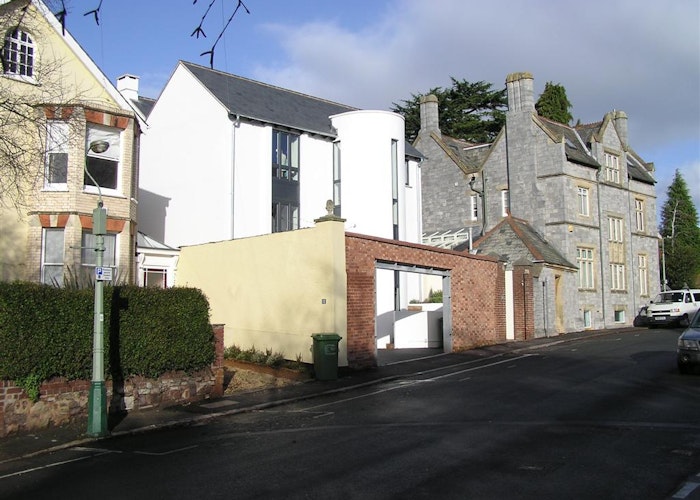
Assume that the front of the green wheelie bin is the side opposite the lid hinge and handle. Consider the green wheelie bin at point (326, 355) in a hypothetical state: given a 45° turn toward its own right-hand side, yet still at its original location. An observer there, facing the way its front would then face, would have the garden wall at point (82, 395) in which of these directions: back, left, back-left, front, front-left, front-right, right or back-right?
front

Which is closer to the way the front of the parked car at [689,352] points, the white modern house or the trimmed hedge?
the trimmed hedge

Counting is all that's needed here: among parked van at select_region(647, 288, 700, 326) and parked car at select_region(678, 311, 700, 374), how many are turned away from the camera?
0

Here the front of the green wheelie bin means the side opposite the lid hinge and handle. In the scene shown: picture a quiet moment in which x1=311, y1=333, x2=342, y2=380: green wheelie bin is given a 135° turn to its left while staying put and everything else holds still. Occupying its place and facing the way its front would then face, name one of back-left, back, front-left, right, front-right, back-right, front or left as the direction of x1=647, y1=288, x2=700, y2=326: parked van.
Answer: front

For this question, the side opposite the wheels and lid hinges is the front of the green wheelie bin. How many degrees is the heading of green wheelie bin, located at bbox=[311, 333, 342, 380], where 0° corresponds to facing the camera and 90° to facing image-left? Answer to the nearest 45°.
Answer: approximately 0°

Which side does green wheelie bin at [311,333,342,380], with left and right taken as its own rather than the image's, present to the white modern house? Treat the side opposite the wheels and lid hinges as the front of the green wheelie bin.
back

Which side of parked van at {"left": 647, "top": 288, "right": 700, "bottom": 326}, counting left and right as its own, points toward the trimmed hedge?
front

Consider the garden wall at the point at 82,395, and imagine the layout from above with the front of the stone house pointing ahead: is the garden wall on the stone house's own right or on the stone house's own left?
on the stone house's own right

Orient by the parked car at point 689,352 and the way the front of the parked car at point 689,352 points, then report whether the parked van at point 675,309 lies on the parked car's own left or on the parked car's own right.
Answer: on the parked car's own right

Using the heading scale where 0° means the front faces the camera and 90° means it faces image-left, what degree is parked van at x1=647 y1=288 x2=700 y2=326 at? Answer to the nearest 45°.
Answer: approximately 45°

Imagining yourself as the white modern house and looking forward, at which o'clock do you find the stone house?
The stone house is roughly at 10 o'clock from the white modern house.

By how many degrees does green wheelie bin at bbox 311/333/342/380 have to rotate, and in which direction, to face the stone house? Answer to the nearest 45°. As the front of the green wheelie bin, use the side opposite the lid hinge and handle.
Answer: approximately 135° to its left

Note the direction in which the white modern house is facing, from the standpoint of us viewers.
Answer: facing the viewer and to the right of the viewer

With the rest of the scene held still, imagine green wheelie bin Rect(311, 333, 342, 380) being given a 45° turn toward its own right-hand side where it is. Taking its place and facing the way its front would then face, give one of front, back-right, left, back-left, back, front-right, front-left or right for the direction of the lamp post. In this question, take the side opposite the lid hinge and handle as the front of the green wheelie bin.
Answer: front

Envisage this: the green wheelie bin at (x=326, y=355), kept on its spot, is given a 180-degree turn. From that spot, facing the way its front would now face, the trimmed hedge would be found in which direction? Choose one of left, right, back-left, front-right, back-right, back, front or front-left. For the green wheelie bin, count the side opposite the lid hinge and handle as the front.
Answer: back-left

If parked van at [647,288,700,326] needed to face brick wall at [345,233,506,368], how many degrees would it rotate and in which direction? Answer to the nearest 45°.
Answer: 0° — it already faces it

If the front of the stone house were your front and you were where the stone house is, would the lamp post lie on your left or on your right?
on your right
